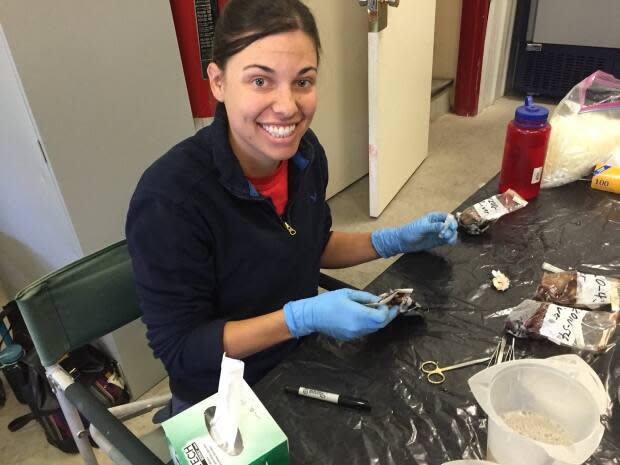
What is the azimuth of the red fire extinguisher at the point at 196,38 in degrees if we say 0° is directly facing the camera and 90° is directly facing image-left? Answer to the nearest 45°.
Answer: approximately 315°

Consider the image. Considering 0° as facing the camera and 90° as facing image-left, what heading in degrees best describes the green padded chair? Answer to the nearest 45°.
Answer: approximately 315°

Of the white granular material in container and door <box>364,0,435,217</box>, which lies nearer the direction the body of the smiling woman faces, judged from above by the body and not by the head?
the white granular material in container
